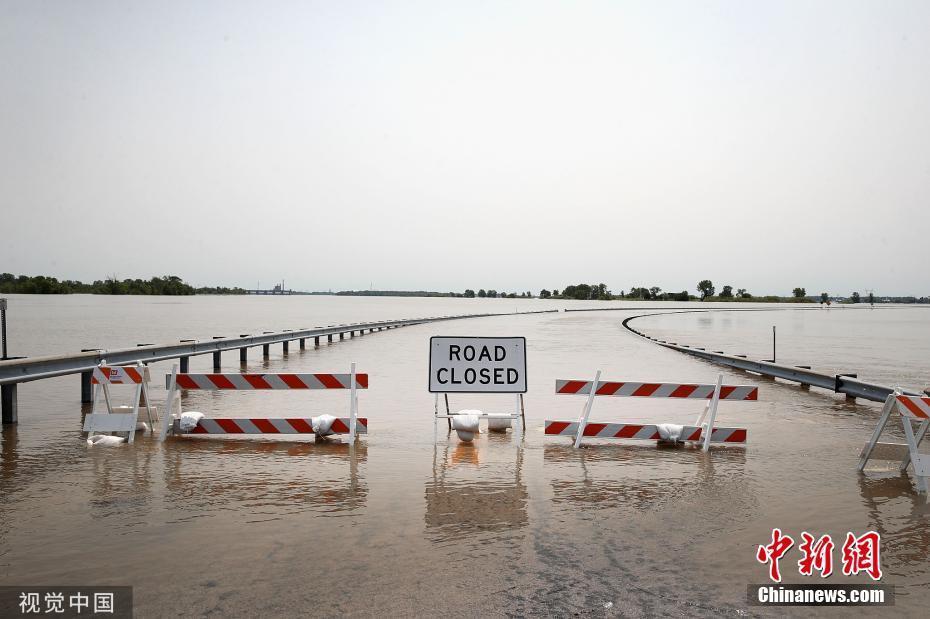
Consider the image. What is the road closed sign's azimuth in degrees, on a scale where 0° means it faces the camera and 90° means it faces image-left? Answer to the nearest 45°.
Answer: approximately 0°

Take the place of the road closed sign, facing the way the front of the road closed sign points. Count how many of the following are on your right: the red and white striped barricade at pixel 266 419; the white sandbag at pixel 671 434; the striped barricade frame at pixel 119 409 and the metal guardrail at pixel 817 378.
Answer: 2

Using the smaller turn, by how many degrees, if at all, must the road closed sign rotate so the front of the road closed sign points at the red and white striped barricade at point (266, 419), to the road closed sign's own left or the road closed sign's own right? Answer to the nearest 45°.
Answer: approximately 90° to the road closed sign's own right

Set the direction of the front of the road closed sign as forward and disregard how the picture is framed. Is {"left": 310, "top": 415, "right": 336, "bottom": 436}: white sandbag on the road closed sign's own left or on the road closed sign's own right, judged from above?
on the road closed sign's own right

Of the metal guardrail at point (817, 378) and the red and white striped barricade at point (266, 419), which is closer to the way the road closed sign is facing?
the red and white striped barricade

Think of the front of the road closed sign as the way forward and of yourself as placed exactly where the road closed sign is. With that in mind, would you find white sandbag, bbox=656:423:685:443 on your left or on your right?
on your left

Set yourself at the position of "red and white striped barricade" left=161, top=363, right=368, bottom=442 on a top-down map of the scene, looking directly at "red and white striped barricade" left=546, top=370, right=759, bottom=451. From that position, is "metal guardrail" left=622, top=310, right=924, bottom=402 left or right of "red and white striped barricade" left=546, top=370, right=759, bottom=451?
left

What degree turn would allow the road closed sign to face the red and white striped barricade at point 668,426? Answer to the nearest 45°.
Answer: approximately 90° to its left

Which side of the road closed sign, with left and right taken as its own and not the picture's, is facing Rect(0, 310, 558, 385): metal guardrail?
back

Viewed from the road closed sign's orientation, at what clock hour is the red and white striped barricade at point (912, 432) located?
The red and white striped barricade is roughly at 10 o'clock from the road closed sign.

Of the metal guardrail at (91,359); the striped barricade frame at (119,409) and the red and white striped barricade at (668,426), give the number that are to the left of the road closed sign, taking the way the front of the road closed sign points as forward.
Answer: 1

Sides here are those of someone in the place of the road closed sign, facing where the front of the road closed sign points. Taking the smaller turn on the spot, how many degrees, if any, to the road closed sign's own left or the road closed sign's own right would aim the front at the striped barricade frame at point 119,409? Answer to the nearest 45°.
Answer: approximately 90° to the road closed sign's own right

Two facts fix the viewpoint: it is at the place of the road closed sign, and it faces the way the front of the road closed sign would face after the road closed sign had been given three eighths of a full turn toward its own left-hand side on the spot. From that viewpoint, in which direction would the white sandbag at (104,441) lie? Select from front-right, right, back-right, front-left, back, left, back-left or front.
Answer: back-left
